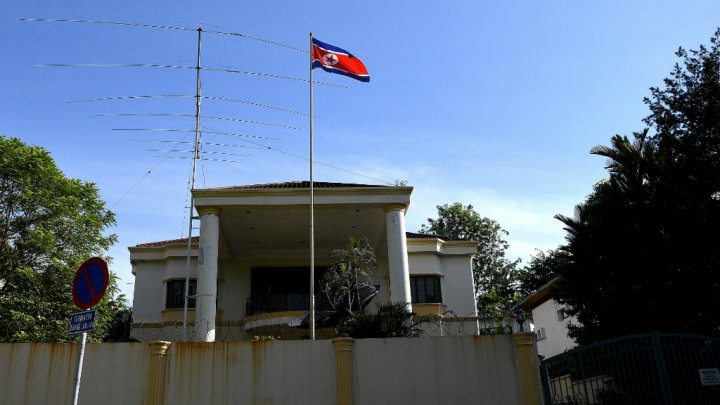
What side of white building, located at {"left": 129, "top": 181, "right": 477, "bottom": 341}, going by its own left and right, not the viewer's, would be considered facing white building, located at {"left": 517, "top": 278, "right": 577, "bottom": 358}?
left

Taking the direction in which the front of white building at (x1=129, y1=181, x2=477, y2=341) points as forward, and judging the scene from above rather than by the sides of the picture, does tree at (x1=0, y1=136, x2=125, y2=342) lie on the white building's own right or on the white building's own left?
on the white building's own right

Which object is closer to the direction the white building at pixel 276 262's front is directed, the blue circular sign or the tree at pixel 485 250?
the blue circular sign

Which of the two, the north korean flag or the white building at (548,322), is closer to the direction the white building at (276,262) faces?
the north korean flag

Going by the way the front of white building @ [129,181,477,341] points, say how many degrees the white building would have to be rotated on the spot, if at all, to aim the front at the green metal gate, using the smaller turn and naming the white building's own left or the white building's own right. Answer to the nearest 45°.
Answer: approximately 45° to the white building's own left

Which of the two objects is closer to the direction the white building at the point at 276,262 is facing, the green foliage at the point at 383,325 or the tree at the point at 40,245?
the green foliage

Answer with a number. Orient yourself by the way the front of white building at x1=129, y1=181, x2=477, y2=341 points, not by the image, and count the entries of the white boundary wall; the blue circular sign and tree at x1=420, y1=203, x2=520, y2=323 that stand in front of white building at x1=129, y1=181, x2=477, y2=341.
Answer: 2

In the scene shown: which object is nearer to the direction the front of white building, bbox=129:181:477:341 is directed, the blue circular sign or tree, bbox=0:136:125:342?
the blue circular sign

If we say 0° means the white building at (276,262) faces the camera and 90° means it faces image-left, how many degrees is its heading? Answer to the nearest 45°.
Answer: approximately 0°

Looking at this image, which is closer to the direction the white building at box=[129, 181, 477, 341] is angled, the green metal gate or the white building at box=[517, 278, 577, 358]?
the green metal gate

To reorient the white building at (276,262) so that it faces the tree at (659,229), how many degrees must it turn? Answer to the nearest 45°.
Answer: approximately 45° to its left
